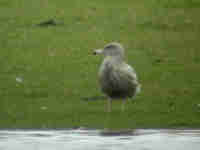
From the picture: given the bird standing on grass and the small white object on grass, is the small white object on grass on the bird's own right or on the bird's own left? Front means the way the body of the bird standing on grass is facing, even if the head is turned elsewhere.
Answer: on the bird's own right

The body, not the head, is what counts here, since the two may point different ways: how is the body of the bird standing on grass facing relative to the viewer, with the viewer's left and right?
facing the viewer and to the left of the viewer
